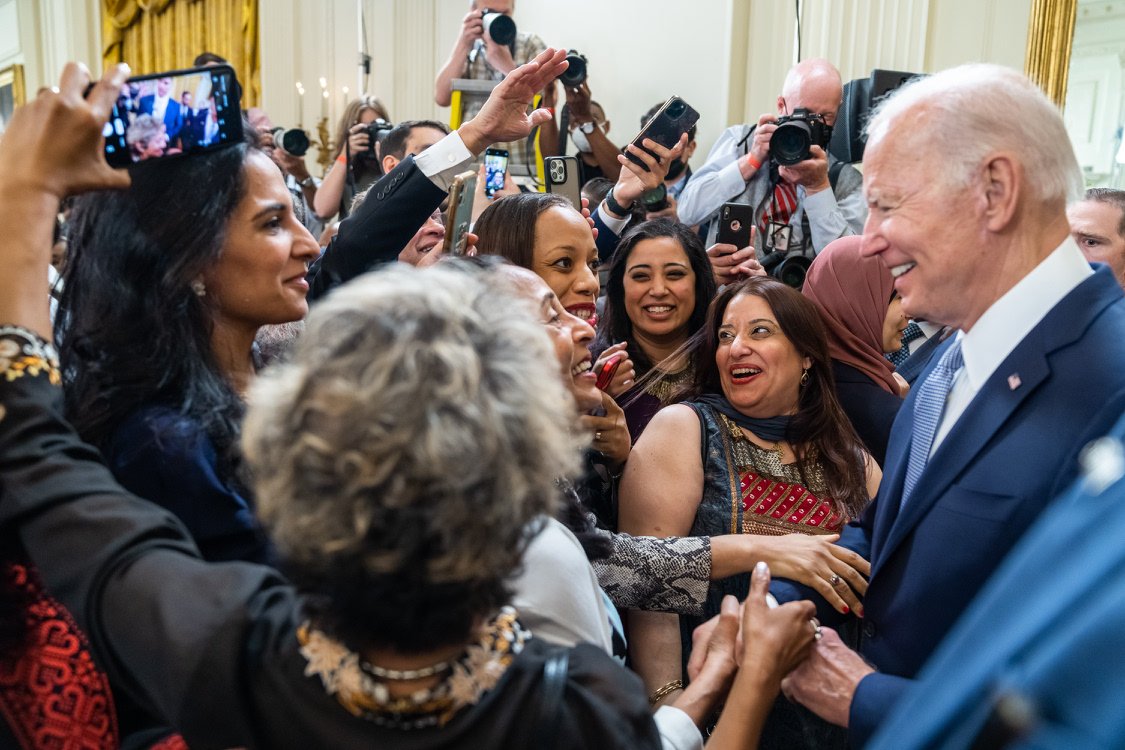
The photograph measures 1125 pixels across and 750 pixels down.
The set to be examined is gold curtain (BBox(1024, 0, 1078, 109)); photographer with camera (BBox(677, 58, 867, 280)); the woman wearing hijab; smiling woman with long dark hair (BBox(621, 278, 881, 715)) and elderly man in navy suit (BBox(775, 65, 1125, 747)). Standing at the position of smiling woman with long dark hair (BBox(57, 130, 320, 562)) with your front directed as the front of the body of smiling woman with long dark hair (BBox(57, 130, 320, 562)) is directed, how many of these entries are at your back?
0

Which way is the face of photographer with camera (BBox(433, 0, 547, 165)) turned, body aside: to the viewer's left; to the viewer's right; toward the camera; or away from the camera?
toward the camera

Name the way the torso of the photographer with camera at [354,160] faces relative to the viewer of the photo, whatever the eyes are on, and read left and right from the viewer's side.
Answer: facing the viewer and to the right of the viewer

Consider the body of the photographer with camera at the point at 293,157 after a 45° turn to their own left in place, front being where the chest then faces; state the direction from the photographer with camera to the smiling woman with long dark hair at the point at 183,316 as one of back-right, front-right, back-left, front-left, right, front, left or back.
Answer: right

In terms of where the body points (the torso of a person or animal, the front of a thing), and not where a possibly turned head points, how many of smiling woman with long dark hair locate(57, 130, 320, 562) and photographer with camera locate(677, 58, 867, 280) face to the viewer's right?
1

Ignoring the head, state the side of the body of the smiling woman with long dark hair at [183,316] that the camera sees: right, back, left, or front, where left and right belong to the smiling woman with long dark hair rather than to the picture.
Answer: right

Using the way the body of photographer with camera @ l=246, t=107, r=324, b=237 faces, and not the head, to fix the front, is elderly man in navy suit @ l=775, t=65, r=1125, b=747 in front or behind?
in front

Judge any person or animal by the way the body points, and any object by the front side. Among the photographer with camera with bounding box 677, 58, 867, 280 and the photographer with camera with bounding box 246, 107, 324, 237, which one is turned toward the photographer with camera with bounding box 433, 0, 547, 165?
the photographer with camera with bounding box 246, 107, 324, 237

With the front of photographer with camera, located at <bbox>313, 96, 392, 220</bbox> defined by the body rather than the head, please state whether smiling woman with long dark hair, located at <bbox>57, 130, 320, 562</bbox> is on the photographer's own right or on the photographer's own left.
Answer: on the photographer's own right

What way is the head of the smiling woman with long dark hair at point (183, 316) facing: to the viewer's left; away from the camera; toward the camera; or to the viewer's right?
to the viewer's right

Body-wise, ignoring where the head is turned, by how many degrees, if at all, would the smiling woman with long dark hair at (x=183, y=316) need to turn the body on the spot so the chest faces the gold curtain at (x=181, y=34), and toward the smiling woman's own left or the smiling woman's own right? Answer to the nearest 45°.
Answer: approximately 90° to the smiling woman's own left

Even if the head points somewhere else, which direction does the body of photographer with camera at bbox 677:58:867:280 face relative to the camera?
toward the camera

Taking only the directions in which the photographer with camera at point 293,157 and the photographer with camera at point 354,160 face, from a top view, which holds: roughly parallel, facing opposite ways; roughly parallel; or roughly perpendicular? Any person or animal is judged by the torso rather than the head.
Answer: roughly parallel
